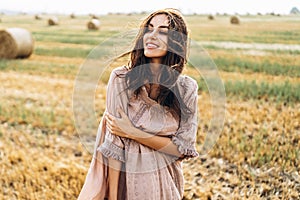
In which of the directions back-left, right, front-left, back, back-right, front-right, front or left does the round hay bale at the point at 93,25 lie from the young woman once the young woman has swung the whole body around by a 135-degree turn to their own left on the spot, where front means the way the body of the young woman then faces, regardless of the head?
front-left

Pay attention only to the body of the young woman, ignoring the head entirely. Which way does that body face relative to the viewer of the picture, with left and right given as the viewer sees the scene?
facing the viewer

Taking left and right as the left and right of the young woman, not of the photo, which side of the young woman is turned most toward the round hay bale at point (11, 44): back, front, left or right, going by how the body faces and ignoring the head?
back

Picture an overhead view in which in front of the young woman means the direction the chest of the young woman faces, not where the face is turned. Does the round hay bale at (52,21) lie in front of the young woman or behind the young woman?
behind

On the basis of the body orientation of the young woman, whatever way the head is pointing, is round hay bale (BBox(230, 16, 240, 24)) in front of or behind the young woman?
behind
